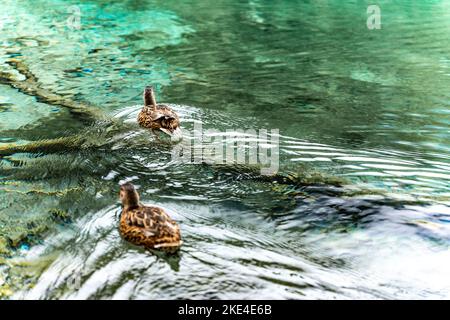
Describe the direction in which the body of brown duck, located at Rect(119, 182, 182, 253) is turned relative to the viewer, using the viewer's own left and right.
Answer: facing away from the viewer and to the left of the viewer

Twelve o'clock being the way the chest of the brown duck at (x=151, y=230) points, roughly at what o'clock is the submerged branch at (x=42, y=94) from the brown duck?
The submerged branch is roughly at 1 o'clock from the brown duck.
